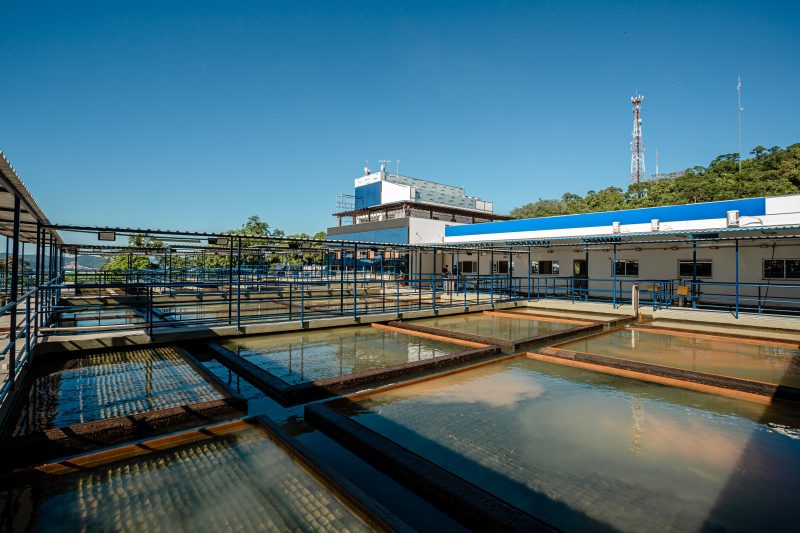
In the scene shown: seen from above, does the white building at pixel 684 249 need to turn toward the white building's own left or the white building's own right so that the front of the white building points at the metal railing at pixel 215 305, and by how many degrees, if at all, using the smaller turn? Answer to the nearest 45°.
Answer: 0° — it already faces it

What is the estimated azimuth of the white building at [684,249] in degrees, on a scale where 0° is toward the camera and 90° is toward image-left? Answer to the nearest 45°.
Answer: approximately 45°
